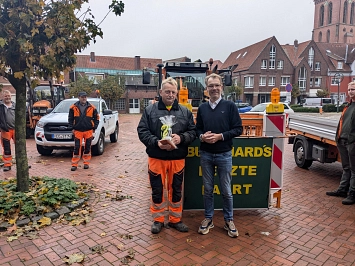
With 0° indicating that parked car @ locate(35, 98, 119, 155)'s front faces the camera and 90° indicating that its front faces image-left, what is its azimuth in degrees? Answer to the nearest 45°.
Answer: approximately 45°

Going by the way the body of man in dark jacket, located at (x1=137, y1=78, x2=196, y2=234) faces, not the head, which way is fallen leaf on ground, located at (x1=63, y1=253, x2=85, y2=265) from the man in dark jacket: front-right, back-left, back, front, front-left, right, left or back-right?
front-right

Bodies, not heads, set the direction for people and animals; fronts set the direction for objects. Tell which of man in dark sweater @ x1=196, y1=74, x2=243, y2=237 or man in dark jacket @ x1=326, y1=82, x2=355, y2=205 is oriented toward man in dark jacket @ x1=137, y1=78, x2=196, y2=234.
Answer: man in dark jacket @ x1=326, y1=82, x2=355, y2=205

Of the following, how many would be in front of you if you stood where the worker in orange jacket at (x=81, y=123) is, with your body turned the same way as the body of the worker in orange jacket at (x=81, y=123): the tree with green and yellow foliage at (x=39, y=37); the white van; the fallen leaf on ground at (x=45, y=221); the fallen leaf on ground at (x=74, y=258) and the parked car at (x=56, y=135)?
3

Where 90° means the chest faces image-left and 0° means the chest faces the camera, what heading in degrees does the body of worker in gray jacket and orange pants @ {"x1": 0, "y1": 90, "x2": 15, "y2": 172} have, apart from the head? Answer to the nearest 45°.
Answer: approximately 0°

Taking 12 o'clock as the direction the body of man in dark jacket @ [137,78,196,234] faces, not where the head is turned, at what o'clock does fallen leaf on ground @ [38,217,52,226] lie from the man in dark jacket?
The fallen leaf on ground is roughly at 3 o'clock from the man in dark jacket.

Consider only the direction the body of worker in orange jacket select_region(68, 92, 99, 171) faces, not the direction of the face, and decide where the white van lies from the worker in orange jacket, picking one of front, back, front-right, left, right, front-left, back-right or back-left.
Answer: back-left

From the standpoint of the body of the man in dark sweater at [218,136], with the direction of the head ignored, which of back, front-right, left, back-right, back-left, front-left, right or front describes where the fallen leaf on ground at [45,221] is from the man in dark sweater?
right

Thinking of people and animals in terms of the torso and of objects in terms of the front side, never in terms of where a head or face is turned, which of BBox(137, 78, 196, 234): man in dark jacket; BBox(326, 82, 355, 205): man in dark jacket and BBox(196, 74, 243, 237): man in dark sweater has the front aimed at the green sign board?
BBox(326, 82, 355, 205): man in dark jacket

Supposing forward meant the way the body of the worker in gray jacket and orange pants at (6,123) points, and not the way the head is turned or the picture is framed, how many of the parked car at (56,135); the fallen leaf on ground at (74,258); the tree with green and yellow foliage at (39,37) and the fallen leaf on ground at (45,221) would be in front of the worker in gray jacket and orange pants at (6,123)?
3

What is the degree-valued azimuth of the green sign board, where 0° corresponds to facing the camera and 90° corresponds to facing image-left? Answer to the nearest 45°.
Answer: approximately 0°
